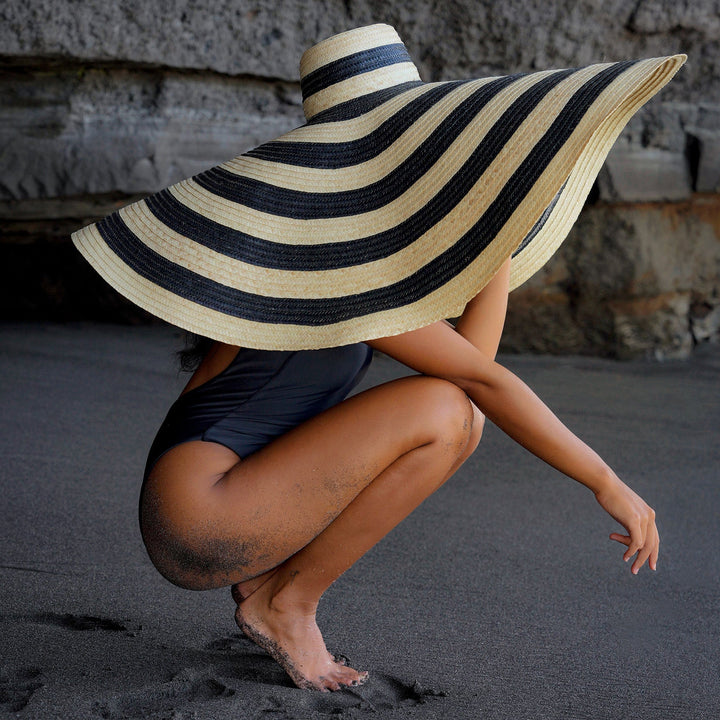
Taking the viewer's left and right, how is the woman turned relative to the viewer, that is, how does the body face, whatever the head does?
facing to the right of the viewer
